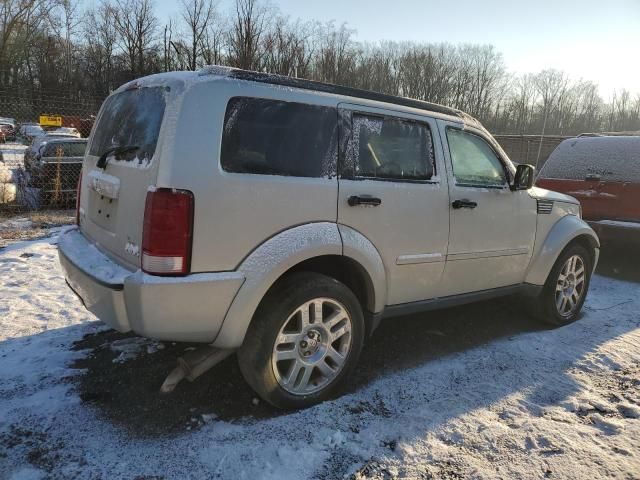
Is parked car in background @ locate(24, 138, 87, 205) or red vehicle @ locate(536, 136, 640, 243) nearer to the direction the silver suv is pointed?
the red vehicle

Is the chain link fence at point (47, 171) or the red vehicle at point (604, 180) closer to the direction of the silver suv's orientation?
the red vehicle

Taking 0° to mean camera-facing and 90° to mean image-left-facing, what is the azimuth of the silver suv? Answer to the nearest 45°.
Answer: approximately 225°

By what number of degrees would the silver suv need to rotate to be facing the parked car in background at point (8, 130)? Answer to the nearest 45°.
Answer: approximately 90° to its left

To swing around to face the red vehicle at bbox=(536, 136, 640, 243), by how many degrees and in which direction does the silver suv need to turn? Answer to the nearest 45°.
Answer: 0° — it already faces it
